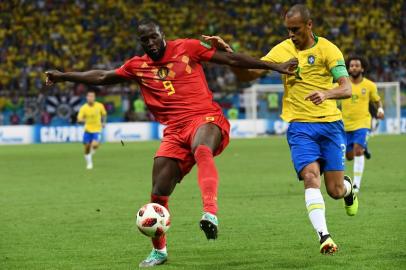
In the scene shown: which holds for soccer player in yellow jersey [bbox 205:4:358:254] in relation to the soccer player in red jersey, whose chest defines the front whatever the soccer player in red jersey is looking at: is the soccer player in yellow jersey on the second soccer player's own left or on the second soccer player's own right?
on the second soccer player's own left

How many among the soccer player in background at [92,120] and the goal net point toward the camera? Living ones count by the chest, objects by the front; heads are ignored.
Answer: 2

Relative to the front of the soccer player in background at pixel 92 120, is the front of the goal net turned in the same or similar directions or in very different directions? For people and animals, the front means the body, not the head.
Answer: same or similar directions

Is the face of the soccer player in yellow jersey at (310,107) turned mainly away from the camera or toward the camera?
toward the camera

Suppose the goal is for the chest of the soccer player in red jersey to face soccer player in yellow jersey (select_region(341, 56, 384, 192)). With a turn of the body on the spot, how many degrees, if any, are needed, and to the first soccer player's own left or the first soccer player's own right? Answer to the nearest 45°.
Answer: approximately 135° to the first soccer player's own left

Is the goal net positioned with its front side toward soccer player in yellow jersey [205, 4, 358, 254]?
yes

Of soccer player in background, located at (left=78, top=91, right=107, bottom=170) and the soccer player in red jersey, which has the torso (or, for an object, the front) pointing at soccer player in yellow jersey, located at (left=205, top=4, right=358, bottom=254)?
the soccer player in background

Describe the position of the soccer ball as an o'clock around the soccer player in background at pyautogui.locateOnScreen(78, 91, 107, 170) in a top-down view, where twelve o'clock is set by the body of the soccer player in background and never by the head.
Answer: The soccer ball is roughly at 12 o'clock from the soccer player in background.

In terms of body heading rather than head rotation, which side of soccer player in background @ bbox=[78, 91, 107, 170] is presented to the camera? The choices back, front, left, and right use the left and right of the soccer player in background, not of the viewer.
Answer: front

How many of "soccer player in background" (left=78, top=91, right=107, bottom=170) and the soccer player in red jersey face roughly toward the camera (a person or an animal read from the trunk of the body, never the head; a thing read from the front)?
2

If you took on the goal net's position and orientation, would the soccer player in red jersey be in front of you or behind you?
in front

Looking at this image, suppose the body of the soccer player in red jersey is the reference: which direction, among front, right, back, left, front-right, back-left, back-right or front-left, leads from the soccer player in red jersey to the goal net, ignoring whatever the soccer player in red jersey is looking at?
back
